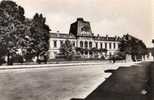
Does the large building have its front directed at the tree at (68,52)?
no

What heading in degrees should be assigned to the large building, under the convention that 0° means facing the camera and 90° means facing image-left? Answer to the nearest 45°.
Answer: approximately 315°
